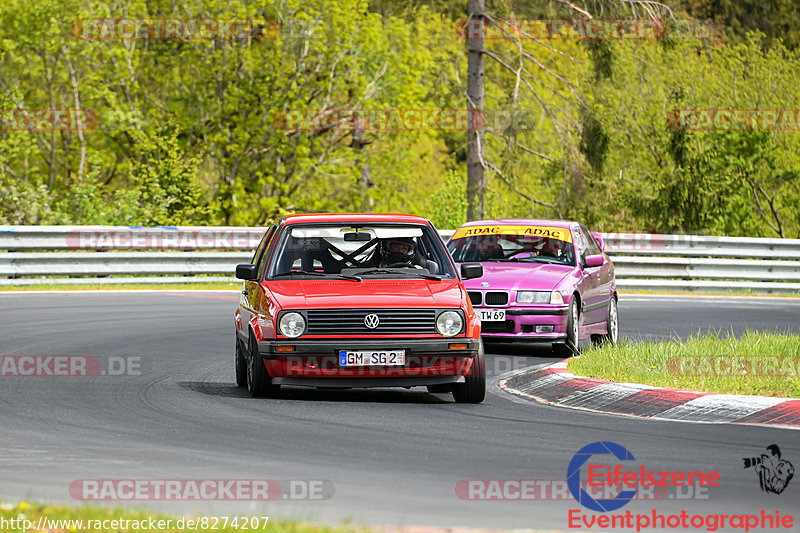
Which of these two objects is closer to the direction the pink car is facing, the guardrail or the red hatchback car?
the red hatchback car

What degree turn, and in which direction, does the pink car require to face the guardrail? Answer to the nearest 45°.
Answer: approximately 135° to its right

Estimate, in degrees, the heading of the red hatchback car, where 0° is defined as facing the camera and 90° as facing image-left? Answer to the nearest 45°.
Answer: approximately 0°

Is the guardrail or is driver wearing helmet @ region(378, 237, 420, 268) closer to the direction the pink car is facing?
the driver wearing helmet

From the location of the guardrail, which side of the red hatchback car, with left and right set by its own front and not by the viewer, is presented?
back

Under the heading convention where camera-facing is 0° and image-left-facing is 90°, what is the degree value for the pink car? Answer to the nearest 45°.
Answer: approximately 0°
